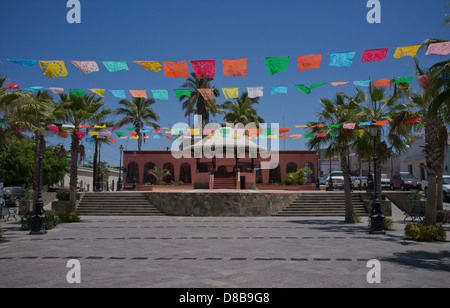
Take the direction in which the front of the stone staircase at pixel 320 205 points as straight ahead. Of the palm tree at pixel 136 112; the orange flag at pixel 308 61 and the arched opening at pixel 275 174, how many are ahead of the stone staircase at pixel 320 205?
1

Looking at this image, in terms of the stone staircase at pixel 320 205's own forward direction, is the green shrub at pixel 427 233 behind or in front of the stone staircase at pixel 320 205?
in front

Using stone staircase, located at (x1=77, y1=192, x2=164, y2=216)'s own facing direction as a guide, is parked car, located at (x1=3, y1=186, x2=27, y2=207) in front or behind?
behind

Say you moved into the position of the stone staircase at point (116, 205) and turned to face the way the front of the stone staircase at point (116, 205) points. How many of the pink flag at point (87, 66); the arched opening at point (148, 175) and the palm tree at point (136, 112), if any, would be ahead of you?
1

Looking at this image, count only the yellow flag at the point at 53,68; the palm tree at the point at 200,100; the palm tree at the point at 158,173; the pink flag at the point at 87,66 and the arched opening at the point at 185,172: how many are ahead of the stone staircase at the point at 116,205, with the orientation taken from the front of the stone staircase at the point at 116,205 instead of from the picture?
2

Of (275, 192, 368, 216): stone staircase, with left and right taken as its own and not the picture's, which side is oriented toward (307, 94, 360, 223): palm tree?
front

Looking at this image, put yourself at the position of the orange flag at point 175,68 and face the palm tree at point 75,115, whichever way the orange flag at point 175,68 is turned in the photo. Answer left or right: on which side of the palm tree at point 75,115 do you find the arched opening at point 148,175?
right

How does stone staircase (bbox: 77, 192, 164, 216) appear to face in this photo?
toward the camera

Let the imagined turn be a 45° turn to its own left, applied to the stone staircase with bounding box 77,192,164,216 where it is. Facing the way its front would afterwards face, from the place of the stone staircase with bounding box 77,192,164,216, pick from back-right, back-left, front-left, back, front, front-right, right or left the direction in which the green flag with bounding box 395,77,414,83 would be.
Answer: front

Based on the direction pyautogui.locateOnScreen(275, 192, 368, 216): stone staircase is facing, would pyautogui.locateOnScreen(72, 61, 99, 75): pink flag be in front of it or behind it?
in front

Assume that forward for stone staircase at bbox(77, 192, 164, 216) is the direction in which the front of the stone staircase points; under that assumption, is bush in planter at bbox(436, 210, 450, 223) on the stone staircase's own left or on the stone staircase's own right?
on the stone staircase's own left

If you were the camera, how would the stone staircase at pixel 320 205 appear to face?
facing the viewer

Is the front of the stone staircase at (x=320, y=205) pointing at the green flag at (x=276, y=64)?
yes

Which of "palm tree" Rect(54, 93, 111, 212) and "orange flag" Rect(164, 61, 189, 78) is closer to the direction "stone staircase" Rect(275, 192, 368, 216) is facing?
the orange flag

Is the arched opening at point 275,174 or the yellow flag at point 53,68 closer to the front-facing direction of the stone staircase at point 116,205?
the yellow flag

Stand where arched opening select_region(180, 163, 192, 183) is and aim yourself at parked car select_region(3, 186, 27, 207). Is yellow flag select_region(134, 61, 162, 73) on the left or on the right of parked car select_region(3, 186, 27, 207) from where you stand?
left

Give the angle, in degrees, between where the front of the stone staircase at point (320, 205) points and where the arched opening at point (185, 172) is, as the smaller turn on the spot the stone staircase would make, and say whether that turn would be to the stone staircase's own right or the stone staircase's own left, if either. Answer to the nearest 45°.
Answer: approximately 135° to the stone staircase's own right

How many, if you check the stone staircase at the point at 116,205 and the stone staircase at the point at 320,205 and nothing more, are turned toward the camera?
2
